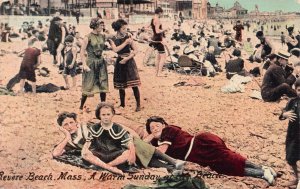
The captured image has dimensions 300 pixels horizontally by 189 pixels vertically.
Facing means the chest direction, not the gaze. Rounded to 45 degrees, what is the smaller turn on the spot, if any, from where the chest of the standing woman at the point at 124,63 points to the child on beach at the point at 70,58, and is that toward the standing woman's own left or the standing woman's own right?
approximately 135° to the standing woman's own right

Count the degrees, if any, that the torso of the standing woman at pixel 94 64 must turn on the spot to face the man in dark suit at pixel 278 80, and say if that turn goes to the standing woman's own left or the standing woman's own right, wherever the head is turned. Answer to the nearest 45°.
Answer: approximately 45° to the standing woman's own left

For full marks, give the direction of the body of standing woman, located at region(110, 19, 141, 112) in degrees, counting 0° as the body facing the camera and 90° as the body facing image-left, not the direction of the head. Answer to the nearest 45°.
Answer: approximately 315°

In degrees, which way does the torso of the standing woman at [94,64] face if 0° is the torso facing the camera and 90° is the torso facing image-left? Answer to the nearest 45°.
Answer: approximately 315°
